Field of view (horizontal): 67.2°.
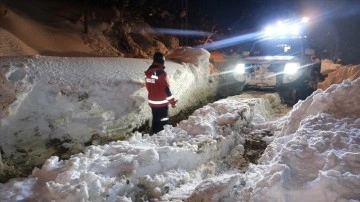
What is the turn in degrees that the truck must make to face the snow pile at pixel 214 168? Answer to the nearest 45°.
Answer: approximately 45° to its left

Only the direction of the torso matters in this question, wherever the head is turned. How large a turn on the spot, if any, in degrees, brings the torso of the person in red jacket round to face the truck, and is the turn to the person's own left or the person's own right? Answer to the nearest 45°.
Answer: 0° — they already face it

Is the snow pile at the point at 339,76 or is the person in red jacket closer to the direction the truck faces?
the person in red jacket

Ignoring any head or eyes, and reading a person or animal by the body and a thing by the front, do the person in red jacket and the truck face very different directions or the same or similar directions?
very different directions

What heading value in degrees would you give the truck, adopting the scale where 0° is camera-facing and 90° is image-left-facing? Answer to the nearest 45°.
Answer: approximately 45°

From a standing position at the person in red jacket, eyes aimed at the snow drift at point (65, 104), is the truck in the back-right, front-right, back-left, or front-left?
back-right

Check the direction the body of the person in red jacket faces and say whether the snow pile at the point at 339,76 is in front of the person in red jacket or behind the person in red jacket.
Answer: in front

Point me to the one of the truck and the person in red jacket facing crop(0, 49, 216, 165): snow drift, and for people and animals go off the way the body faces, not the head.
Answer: the truck

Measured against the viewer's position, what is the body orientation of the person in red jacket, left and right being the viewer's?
facing away from the viewer and to the right of the viewer

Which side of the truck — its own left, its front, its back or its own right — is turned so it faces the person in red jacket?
front

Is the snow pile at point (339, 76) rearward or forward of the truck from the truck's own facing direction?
rearward

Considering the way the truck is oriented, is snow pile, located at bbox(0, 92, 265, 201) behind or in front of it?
in front
